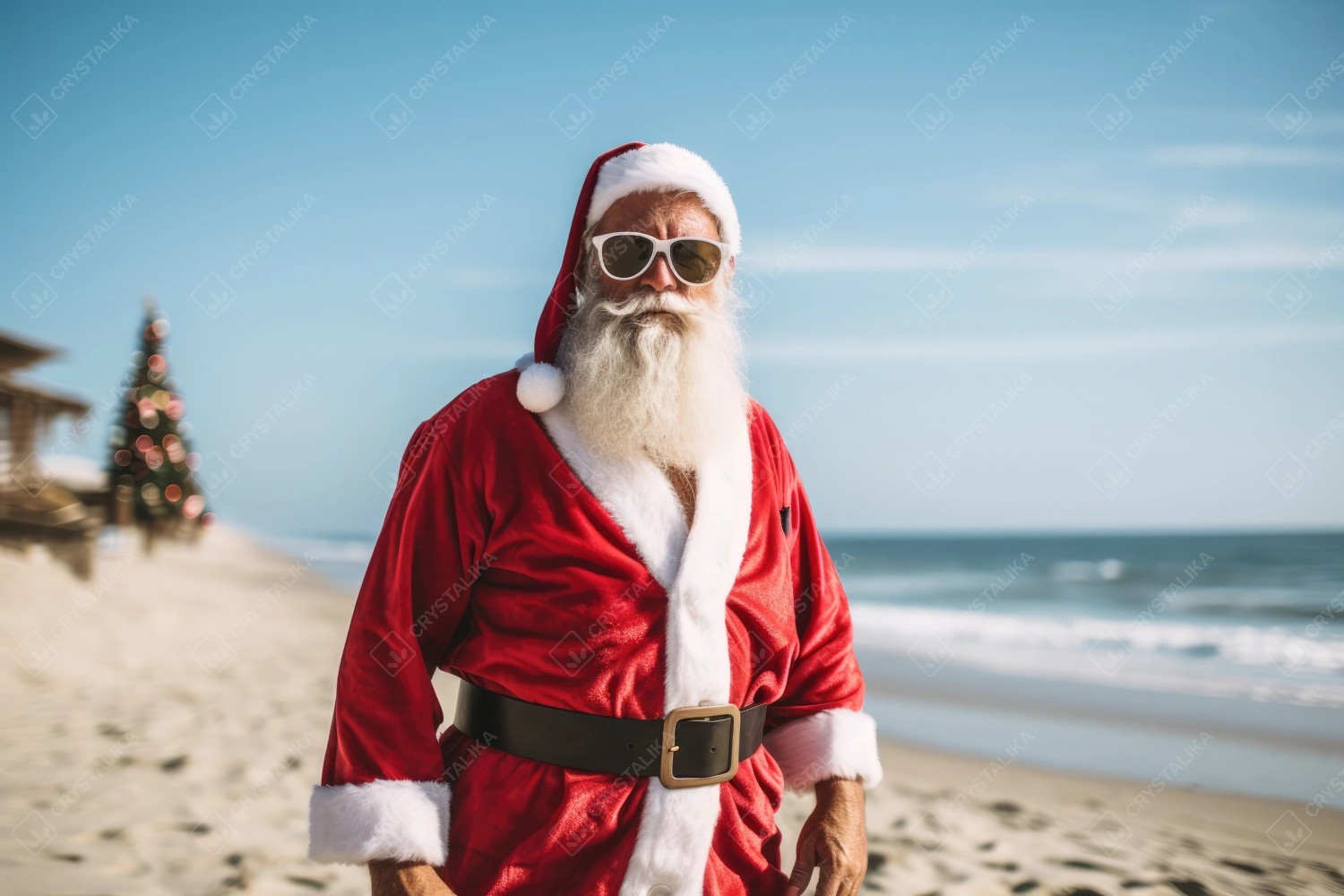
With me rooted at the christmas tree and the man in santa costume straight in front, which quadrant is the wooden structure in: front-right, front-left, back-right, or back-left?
front-right

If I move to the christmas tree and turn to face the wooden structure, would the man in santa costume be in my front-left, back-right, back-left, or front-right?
front-left

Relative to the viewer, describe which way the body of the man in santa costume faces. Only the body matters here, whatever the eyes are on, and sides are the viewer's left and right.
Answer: facing the viewer and to the right of the viewer

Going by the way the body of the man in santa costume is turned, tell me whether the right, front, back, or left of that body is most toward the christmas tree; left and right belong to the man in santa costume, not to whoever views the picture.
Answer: back

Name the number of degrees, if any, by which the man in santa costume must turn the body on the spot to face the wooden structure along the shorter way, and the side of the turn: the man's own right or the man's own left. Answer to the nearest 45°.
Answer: approximately 180°

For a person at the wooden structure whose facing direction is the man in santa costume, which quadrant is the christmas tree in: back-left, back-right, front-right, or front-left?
back-left
